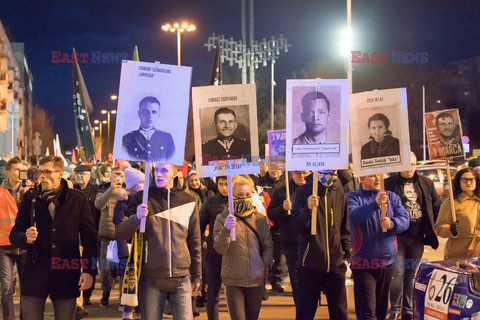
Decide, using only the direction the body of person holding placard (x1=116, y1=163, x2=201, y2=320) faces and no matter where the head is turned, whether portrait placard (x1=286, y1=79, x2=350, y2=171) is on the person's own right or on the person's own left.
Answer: on the person's own left

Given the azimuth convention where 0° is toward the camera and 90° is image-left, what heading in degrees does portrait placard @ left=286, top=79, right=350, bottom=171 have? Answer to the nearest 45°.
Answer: approximately 0°

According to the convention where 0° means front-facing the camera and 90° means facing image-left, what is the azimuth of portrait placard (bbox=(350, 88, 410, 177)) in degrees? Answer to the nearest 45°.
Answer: approximately 0°
